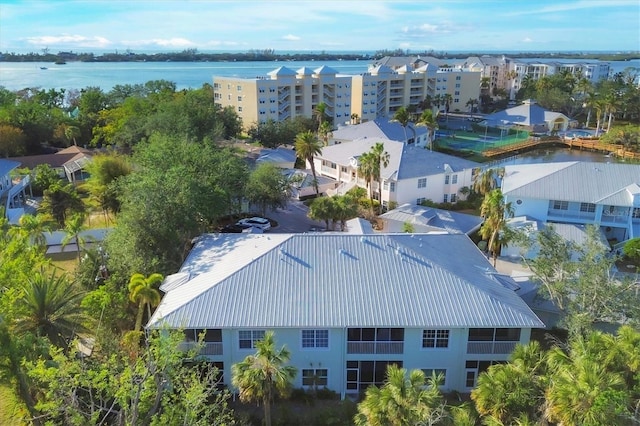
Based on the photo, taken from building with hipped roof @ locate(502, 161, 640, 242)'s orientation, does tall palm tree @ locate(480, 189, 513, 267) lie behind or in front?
in front

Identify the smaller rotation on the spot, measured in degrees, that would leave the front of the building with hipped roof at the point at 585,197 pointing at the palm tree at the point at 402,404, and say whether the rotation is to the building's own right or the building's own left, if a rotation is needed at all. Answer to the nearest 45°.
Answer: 0° — it already faces it

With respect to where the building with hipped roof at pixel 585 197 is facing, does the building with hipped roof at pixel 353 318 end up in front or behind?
in front

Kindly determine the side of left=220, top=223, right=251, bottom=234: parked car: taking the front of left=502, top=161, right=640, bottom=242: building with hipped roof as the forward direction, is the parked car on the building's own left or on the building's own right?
on the building's own right

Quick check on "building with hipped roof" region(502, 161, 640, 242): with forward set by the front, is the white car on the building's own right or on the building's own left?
on the building's own right

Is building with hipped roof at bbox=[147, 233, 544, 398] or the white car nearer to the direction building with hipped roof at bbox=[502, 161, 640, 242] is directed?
the building with hipped roof at bbox=[147, 233, 544, 398]

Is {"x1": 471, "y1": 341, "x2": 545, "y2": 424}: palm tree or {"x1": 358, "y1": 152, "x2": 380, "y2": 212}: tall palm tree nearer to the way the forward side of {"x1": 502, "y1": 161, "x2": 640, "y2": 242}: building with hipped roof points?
the palm tree

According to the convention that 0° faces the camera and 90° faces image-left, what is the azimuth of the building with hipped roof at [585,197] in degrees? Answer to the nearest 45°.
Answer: approximately 0°

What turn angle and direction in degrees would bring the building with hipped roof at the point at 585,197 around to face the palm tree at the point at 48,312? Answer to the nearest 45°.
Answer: approximately 45° to its right

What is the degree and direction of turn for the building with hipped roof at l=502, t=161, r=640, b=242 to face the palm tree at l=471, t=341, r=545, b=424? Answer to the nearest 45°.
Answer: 0° — it already faces it

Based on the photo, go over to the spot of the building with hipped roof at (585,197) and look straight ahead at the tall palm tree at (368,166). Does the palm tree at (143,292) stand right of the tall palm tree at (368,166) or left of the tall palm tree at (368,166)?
left

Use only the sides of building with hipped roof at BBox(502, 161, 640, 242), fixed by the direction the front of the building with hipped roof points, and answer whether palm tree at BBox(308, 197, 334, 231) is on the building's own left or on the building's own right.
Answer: on the building's own right
